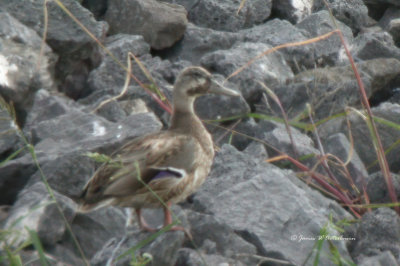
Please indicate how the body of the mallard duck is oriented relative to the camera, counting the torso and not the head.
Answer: to the viewer's right

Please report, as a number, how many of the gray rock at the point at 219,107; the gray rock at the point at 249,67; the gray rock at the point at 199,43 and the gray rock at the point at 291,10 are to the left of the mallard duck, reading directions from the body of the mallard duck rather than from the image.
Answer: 4

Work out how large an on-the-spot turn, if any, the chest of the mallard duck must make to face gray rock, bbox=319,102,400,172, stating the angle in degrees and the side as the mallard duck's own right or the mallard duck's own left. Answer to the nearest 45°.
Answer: approximately 45° to the mallard duck's own left

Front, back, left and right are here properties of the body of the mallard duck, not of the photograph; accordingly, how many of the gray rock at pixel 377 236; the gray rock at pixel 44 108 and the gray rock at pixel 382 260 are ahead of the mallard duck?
2

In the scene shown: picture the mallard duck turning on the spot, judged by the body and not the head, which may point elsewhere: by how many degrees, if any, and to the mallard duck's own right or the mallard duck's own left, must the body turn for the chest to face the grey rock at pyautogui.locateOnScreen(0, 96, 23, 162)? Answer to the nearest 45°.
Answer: approximately 135° to the mallard duck's own left

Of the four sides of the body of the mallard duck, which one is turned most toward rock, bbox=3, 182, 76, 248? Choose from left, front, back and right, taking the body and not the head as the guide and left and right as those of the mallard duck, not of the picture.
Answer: back

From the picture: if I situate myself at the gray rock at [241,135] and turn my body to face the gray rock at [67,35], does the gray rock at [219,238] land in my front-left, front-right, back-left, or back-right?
back-left

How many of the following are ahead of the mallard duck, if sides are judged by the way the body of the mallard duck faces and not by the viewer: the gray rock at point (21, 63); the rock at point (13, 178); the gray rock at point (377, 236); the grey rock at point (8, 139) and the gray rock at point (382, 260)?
2

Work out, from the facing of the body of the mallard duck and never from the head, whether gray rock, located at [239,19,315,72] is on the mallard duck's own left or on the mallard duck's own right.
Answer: on the mallard duck's own left

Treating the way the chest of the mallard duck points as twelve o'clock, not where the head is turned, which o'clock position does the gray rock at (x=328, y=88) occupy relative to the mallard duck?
The gray rock is roughly at 10 o'clock from the mallard duck.
